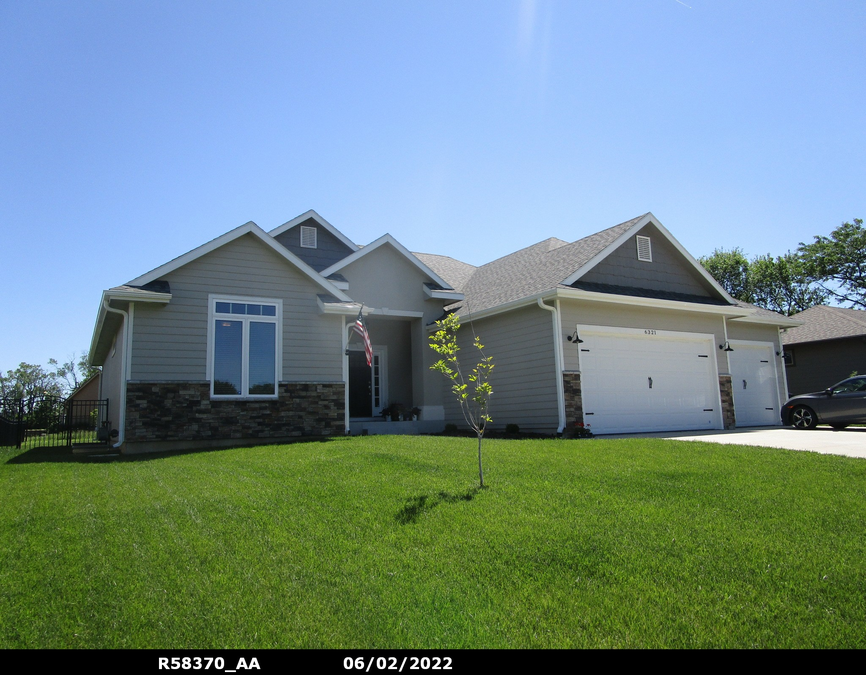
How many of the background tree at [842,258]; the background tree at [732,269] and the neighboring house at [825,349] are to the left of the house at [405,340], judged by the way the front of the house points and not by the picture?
3

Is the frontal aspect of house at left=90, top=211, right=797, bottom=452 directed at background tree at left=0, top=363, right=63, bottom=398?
no

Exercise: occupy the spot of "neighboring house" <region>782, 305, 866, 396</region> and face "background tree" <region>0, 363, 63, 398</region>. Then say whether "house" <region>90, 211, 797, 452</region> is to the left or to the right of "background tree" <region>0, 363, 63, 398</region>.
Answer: left

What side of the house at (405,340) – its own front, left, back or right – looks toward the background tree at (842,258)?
left

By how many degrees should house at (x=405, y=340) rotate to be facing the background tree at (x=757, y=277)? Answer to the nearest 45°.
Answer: approximately 90° to its left

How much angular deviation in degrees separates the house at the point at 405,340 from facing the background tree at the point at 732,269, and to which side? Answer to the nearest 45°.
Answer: approximately 90° to its left

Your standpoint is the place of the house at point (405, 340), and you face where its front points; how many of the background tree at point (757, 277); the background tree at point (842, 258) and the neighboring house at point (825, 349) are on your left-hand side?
3

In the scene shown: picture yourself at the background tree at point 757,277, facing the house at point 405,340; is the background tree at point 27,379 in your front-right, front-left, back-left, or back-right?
front-right

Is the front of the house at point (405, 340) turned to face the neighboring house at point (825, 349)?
no
